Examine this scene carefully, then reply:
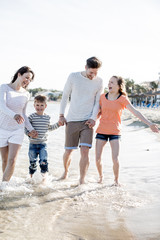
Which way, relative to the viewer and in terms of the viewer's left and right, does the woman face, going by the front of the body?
facing the viewer and to the right of the viewer

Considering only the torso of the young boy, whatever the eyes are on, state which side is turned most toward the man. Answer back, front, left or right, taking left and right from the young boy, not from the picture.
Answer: left

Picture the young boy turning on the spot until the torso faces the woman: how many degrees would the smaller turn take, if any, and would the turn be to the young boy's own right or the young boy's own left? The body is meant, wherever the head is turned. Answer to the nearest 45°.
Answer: approximately 45° to the young boy's own right

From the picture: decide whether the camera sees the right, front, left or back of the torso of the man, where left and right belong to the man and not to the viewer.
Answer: front

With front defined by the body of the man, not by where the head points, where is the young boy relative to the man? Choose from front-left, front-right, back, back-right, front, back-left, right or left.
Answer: right

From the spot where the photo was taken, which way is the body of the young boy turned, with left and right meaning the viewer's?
facing the viewer

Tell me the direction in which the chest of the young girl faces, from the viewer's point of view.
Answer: toward the camera

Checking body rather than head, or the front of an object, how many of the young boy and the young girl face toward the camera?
2

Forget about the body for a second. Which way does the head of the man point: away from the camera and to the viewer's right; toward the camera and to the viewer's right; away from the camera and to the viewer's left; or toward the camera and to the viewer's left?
toward the camera and to the viewer's right

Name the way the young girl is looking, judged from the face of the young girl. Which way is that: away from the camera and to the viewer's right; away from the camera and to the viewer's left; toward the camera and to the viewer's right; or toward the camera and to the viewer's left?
toward the camera and to the viewer's left

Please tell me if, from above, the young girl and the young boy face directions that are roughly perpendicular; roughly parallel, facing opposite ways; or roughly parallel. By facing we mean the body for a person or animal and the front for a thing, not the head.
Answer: roughly parallel

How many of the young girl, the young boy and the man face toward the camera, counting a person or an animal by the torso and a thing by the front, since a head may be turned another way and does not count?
3

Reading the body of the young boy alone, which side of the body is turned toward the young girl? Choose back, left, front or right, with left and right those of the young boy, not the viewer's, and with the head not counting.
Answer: left
